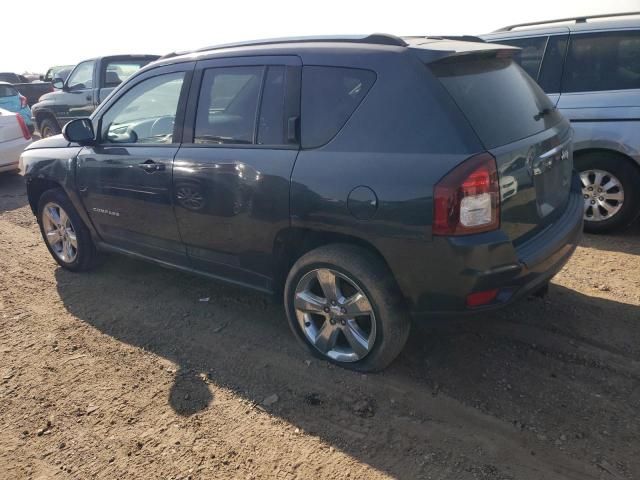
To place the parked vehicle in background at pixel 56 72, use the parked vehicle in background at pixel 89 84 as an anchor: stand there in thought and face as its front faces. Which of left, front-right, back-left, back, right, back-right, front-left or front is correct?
front-right

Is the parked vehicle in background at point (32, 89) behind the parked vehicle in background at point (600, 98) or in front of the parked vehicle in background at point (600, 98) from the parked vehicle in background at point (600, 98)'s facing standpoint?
in front

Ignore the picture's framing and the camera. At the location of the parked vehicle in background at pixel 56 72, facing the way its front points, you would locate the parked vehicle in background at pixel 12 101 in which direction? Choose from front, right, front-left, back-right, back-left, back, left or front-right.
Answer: front-left

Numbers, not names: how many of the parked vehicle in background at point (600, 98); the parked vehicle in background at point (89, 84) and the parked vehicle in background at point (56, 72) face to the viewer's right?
0

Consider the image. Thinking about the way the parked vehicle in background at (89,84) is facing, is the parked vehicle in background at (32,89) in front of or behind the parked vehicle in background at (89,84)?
in front

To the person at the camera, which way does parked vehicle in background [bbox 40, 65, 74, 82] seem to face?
facing the viewer and to the left of the viewer

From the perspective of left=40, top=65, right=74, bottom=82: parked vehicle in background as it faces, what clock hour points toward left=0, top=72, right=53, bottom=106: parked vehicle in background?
left=0, top=72, right=53, bottom=106: parked vehicle in background is roughly at 11 o'clock from left=40, top=65, right=74, bottom=82: parked vehicle in background.

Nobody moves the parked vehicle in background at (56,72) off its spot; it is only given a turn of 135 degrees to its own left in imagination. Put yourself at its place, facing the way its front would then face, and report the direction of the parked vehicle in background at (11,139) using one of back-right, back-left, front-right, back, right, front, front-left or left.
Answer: right

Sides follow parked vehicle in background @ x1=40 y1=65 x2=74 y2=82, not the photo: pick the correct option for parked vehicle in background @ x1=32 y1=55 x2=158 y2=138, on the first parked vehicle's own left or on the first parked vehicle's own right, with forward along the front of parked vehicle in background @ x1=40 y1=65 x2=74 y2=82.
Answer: on the first parked vehicle's own left

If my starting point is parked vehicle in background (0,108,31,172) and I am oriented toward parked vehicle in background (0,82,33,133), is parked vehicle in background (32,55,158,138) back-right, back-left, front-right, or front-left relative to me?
front-right

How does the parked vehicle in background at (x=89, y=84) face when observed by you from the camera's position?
facing away from the viewer and to the left of the viewer

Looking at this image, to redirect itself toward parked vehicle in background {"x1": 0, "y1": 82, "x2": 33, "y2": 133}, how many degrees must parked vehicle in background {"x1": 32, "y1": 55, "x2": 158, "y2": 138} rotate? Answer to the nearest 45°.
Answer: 0° — it already faces it

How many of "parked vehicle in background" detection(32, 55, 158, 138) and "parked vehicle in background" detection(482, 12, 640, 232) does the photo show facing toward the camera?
0
